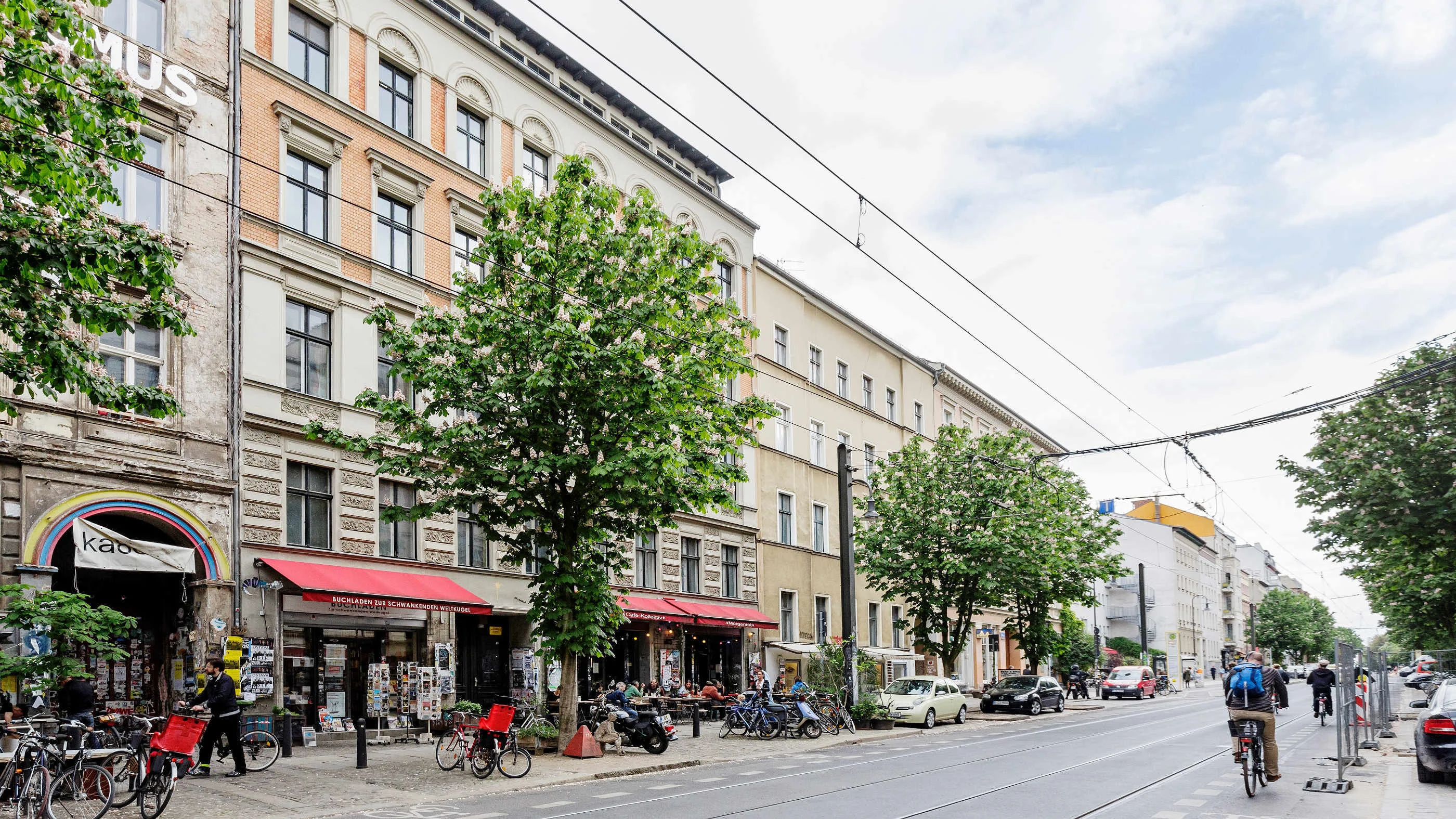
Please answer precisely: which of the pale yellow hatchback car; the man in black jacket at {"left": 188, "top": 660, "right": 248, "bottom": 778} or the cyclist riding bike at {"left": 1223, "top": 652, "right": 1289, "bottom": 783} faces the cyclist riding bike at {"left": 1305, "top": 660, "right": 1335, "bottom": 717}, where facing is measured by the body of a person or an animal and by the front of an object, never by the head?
the cyclist riding bike at {"left": 1223, "top": 652, "right": 1289, "bottom": 783}

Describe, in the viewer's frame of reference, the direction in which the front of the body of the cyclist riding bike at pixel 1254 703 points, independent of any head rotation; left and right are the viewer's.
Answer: facing away from the viewer

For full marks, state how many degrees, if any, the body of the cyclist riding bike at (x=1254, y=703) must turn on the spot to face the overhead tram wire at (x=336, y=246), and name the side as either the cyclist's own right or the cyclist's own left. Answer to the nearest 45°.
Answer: approximately 90° to the cyclist's own left

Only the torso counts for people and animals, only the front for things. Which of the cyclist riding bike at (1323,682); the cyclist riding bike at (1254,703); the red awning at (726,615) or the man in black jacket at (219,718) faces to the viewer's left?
the man in black jacket

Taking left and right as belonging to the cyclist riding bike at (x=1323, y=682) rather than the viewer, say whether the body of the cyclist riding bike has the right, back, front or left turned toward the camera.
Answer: back

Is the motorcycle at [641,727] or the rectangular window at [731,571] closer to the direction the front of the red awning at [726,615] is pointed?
the motorcycle

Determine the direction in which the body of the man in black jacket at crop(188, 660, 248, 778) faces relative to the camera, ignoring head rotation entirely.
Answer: to the viewer's left
